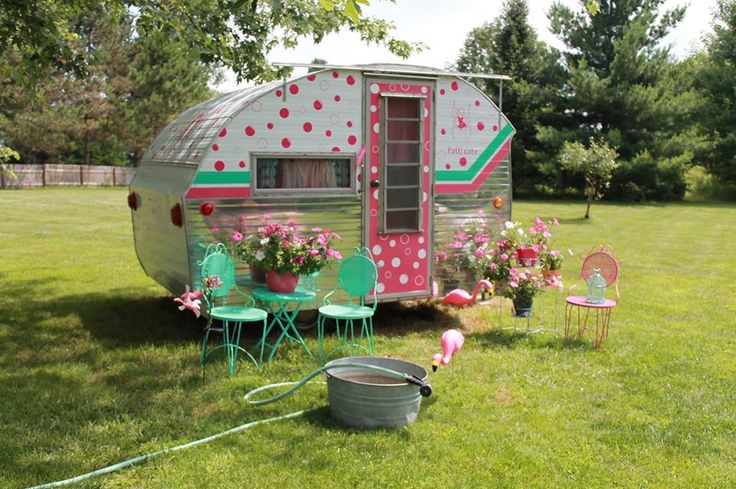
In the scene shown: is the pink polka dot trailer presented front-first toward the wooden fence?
no

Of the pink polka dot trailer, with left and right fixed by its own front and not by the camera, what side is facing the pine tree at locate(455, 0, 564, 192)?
left

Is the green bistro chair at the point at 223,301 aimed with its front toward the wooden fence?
no

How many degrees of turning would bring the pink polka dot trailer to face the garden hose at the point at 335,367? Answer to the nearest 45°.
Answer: approximately 90° to its right

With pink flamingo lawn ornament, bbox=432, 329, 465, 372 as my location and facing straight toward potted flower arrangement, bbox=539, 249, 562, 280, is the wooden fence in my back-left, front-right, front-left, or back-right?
front-left

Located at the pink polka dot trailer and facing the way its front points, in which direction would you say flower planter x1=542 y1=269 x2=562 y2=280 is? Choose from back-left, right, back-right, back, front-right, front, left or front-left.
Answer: front

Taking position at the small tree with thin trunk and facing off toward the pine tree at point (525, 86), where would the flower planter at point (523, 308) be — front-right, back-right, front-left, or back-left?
back-left

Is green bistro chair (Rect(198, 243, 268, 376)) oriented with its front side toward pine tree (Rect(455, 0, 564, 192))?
no

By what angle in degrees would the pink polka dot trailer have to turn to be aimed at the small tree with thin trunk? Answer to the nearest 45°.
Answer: approximately 45° to its left

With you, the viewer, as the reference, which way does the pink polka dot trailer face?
facing to the right of the viewer

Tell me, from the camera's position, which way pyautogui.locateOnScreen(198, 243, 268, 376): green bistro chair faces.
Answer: facing the viewer and to the right of the viewer

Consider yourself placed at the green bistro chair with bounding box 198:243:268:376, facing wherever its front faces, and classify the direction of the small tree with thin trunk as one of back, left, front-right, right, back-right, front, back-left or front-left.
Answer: left

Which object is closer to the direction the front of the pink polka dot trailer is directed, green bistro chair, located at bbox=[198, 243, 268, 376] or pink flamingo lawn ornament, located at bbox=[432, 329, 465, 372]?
the pink flamingo lawn ornament
